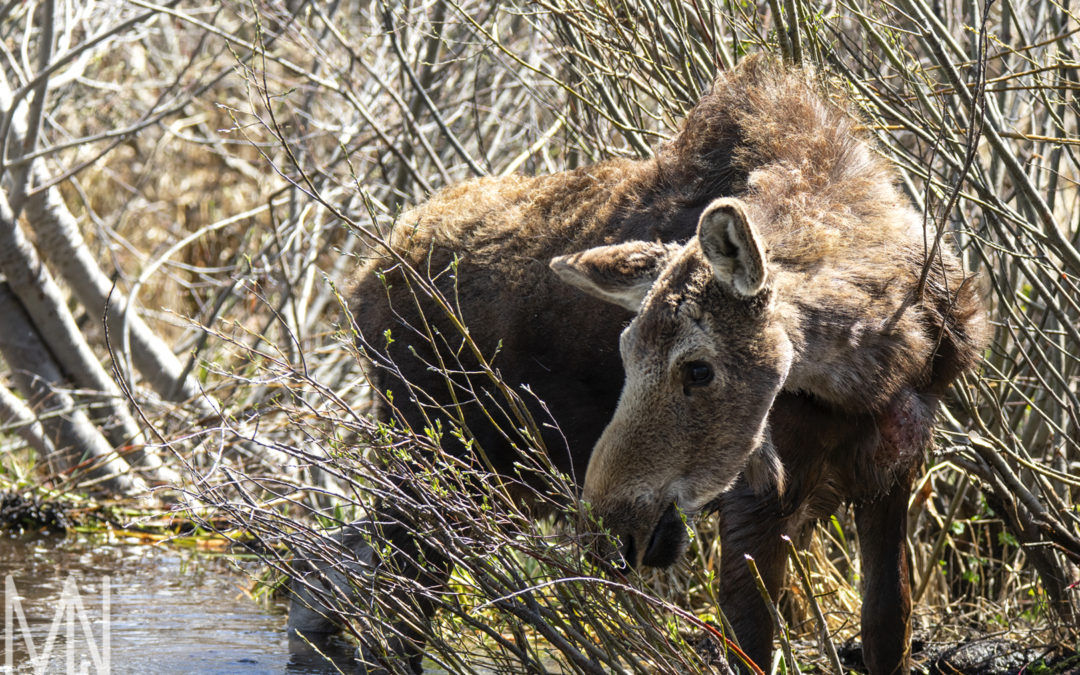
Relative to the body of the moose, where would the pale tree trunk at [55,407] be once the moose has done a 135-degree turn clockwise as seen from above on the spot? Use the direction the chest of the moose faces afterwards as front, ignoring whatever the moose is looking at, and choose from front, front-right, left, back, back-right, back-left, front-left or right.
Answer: front-right

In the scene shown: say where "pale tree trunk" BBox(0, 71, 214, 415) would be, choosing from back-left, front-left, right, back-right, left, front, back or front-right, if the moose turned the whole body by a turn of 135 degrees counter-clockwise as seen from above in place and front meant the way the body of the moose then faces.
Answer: front-left

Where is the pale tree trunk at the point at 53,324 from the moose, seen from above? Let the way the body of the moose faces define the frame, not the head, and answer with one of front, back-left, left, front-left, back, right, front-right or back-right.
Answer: back

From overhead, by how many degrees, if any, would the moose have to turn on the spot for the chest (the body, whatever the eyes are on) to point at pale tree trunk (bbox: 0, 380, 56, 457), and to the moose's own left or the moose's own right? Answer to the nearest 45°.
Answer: approximately 180°

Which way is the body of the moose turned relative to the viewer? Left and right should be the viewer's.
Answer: facing the viewer and to the right of the viewer
